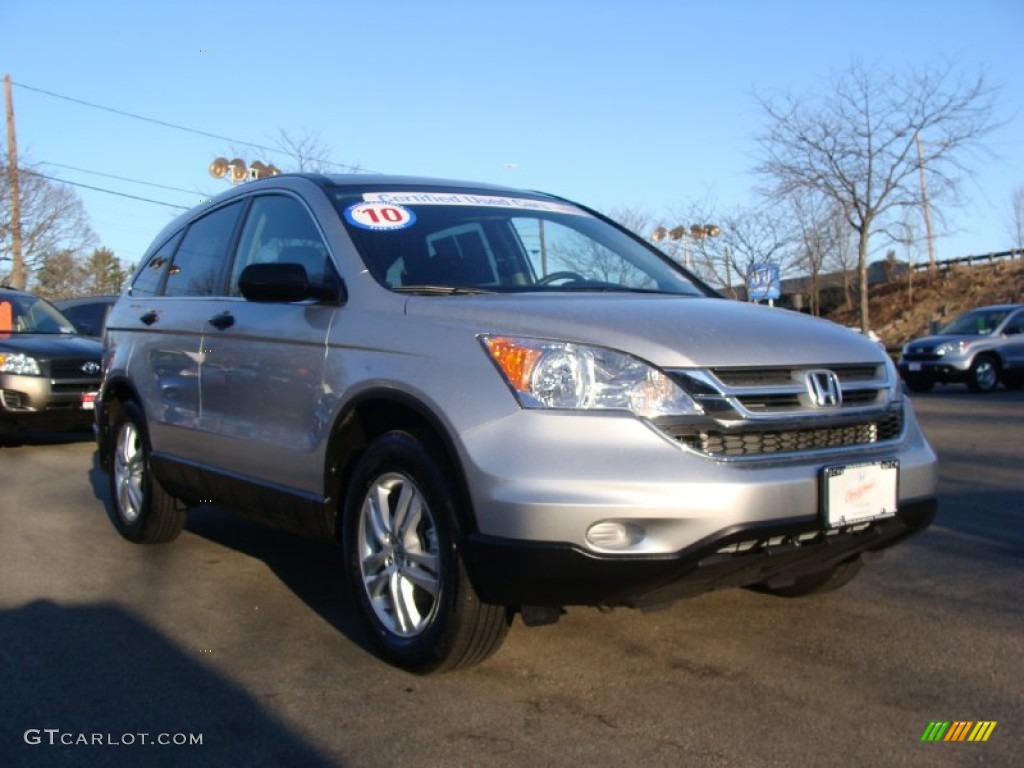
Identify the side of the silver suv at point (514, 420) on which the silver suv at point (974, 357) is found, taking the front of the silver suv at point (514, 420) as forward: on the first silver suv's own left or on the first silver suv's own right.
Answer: on the first silver suv's own left

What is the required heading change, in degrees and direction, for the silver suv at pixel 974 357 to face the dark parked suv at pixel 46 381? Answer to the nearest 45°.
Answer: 0° — it already faces it

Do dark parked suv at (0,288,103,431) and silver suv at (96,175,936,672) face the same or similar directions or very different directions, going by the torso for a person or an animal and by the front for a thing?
same or similar directions

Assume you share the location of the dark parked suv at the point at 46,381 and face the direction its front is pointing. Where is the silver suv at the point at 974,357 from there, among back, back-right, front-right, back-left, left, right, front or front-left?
front-left

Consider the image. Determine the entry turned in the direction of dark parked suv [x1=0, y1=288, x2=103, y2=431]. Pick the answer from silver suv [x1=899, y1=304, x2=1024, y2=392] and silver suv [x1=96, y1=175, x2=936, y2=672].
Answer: silver suv [x1=899, y1=304, x2=1024, y2=392]

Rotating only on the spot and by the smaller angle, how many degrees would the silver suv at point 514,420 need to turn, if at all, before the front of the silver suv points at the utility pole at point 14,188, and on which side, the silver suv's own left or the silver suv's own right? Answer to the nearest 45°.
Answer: approximately 180°

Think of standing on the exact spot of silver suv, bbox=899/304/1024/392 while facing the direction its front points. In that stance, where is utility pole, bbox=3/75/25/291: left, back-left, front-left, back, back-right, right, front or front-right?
front-right

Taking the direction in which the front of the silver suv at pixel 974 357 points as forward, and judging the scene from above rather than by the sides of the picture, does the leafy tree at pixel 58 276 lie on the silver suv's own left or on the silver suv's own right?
on the silver suv's own right

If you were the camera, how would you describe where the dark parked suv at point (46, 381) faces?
facing the viewer and to the right of the viewer

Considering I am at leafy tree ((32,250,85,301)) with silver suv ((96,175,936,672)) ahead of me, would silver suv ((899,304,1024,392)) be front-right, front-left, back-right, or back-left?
front-left

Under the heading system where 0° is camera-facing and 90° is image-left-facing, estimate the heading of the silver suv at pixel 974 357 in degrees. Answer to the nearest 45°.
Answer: approximately 45°

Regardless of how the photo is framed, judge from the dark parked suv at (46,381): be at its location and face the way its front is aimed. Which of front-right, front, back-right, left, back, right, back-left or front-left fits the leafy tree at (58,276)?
back-left

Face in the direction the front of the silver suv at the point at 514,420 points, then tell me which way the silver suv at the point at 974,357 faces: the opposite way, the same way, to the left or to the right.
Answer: to the right
